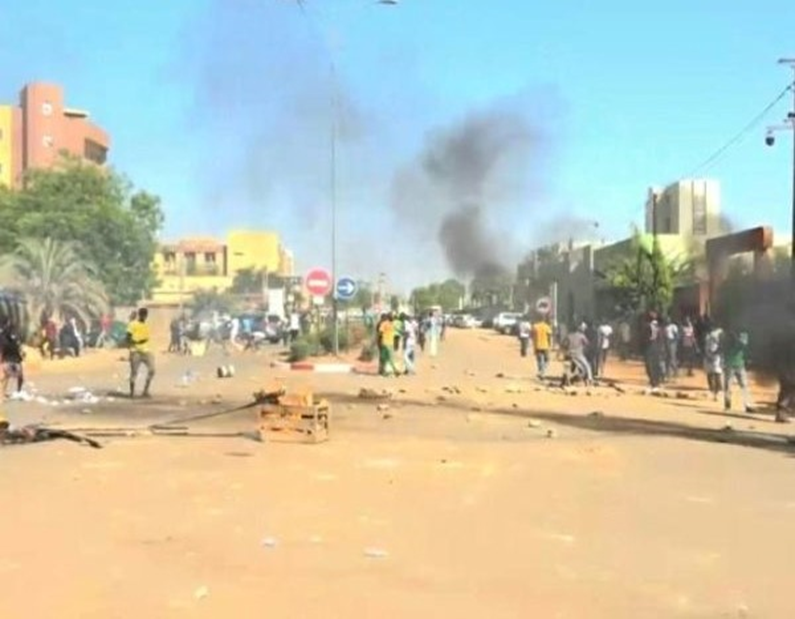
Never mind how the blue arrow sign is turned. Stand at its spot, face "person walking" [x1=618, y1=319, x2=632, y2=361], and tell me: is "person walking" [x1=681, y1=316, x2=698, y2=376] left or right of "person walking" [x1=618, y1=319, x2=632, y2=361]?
right

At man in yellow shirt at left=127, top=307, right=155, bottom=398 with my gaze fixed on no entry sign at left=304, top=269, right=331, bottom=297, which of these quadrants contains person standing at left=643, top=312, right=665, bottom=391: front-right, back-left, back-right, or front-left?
front-right

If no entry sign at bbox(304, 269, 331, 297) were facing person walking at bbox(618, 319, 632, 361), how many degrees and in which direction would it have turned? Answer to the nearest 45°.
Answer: approximately 135° to its left

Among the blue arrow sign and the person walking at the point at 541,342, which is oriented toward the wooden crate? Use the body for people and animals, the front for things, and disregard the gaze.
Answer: the blue arrow sign

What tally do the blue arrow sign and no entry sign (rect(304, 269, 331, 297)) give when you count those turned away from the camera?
0

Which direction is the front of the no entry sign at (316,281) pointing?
toward the camera

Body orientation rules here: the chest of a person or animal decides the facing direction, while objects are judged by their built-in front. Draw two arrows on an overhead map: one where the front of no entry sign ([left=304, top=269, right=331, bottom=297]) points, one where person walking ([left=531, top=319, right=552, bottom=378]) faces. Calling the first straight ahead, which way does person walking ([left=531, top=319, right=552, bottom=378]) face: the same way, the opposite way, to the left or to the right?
the opposite way

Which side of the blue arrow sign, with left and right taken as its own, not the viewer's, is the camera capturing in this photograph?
front

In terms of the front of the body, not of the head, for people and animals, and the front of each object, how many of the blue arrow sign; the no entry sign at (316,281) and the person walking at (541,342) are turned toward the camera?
2

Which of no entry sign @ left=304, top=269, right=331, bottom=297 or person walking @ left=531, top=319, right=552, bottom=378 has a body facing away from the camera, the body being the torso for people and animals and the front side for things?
the person walking

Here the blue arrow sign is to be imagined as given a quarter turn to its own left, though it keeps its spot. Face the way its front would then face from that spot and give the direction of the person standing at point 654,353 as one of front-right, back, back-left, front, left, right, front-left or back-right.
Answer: front-right

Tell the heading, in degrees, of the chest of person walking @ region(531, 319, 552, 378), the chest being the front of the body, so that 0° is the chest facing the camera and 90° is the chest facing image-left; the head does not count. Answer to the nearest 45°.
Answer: approximately 180°

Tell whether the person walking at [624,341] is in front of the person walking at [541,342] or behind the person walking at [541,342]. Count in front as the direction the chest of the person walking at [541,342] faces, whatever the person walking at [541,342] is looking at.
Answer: in front
